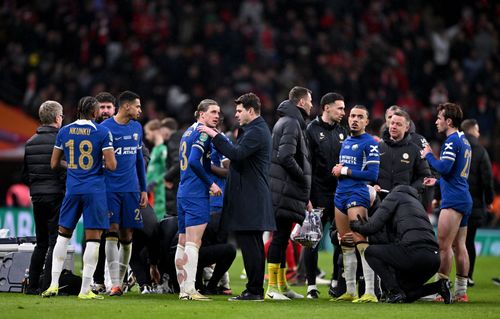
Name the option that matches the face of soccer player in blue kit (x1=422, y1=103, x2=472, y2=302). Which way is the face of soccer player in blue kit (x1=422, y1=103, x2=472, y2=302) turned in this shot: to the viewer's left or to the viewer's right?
to the viewer's left

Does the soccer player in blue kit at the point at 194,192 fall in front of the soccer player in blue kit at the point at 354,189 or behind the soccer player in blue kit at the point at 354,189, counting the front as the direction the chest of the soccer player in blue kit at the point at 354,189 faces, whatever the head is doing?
in front

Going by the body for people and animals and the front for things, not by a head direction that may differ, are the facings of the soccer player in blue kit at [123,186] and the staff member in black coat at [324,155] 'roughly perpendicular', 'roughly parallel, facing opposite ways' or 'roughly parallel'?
roughly parallel

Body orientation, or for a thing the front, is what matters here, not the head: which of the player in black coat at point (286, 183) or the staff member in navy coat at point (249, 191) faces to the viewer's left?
the staff member in navy coat at point (249, 191)

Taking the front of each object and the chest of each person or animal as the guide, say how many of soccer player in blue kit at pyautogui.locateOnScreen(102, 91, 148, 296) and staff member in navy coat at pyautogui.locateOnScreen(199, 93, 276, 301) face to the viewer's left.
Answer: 1

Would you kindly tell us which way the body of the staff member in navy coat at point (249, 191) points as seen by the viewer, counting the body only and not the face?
to the viewer's left

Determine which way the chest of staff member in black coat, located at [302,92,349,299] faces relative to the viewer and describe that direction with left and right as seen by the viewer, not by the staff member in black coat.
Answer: facing the viewer and to the right of the viewer

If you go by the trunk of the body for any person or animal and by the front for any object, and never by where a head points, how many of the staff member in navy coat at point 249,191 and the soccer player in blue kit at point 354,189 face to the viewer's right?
0

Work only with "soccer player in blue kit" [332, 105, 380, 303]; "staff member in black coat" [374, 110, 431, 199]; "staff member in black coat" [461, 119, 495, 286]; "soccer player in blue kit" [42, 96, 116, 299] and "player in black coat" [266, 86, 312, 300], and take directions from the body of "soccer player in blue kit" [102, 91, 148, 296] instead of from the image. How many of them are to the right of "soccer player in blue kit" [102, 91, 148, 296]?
1

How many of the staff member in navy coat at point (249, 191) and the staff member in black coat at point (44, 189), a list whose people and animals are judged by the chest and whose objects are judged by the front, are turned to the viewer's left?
1

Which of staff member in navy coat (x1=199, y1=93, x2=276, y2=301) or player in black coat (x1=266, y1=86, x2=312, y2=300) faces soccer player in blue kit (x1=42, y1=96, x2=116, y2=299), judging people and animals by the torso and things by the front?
staff member in navy coat (x1=199, y1=93, x2=276, y2=301)
